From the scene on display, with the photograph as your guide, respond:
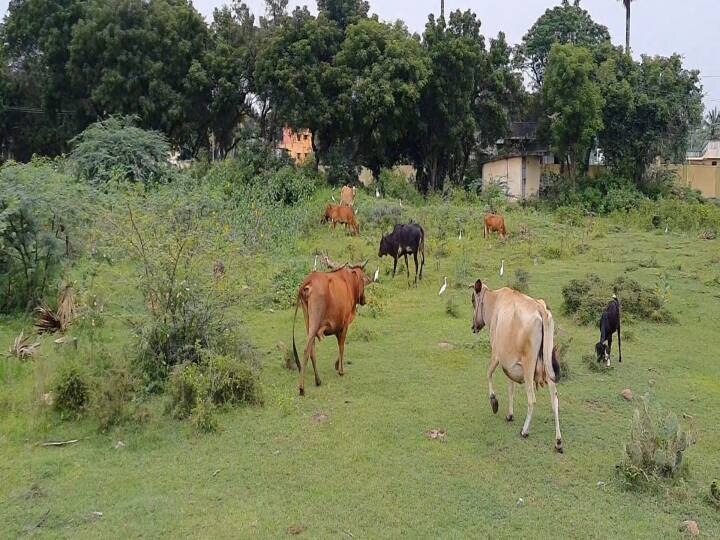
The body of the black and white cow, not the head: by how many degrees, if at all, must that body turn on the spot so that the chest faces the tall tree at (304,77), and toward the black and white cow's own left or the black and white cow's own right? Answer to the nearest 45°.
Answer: approximately 90° to the black and white cow's own right

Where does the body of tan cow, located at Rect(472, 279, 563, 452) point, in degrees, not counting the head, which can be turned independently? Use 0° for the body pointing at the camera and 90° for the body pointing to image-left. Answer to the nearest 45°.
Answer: approximately 135°

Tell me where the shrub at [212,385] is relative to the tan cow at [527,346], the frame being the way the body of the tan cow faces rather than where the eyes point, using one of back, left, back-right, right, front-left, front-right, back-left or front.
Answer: front-left

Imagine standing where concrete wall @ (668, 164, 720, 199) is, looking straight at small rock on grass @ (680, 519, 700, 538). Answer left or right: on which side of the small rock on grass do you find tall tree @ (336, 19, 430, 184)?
right

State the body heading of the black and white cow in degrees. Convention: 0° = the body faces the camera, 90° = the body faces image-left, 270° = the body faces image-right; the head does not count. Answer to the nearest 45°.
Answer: approximately 45°

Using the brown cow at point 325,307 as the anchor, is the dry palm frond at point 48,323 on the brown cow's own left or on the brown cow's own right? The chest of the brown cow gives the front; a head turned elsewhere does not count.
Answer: on the brown cow's own left

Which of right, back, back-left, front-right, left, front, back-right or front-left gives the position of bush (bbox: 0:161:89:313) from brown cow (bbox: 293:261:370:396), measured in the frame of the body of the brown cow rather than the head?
left

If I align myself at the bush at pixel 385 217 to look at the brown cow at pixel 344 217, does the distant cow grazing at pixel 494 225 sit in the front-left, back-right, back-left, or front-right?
back-left

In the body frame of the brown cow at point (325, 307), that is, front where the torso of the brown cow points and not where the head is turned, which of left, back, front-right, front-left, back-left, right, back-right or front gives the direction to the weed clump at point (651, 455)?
right

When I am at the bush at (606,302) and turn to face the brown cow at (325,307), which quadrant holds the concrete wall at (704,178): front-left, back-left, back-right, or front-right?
back-right

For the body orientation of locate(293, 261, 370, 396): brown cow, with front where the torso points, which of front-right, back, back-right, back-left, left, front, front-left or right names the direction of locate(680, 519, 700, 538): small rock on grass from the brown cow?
right

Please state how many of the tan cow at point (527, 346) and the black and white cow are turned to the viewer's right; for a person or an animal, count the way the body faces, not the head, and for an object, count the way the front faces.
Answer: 0

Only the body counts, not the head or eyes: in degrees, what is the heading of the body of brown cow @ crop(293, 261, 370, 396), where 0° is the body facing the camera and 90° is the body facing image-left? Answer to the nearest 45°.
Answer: approximately 225°

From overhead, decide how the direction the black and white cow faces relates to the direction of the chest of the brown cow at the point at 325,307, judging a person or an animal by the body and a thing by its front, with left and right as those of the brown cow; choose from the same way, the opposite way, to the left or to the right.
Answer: the opposite way

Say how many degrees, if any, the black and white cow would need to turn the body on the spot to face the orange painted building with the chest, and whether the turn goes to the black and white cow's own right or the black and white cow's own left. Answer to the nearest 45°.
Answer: approximately 90° to the black and white cow's own right

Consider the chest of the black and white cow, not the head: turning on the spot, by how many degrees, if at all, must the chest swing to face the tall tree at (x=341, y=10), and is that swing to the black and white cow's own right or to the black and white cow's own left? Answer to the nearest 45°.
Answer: approximately 90° to the black and white cow's own right

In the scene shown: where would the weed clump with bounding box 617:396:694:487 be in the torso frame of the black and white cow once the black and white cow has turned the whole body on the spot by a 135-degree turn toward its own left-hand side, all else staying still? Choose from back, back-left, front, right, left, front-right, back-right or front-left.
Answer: right
